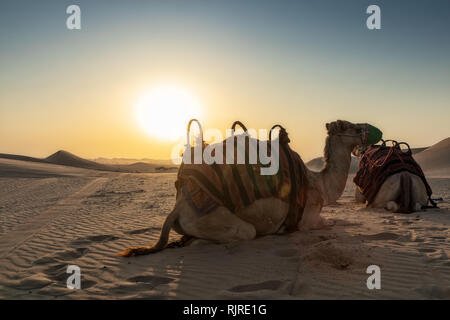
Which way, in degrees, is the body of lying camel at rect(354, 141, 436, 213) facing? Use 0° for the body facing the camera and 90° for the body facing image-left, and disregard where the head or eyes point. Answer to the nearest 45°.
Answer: approximately 135°

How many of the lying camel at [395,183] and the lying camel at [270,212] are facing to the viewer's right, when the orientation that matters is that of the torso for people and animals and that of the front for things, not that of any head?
1

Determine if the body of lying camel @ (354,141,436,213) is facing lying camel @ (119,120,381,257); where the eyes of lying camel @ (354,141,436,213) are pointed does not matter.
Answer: no

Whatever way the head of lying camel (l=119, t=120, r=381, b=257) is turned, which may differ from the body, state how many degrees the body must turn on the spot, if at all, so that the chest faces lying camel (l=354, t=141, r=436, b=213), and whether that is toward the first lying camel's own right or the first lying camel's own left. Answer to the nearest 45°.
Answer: approximately 45° to the first lying camel's own left

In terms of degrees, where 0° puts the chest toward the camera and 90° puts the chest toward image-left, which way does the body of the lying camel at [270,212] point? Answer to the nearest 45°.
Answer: approximately 270°
